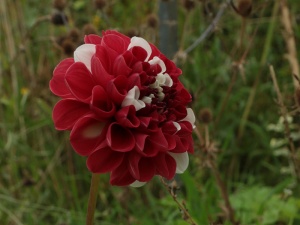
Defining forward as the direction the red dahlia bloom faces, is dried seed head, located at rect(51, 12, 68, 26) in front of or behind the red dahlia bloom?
behind

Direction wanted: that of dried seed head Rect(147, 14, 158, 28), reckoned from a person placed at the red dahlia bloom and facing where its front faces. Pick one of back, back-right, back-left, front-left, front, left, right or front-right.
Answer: back-left

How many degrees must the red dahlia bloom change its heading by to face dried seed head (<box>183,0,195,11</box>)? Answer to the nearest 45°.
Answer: approximately 135° to its left

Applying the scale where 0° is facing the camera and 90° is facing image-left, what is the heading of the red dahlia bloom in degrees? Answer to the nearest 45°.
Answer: approximately 315°

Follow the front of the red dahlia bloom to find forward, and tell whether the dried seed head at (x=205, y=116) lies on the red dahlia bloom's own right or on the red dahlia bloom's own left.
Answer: on the red dahlia bloom's own left
